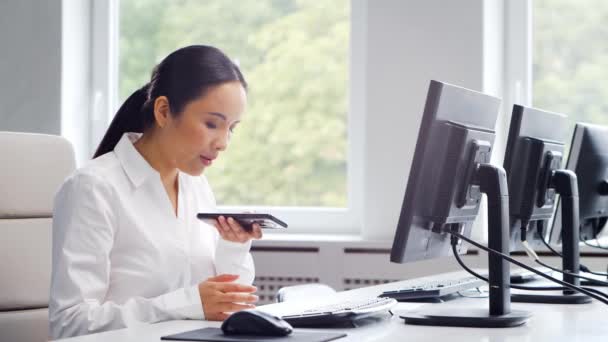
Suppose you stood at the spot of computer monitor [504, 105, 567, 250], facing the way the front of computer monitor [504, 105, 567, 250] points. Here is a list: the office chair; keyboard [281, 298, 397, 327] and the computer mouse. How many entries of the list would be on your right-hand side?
0

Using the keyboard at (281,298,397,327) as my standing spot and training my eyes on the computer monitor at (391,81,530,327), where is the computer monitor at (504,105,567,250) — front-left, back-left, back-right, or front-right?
front-left

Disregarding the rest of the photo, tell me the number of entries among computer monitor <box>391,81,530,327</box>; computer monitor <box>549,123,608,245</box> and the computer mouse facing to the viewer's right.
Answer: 1

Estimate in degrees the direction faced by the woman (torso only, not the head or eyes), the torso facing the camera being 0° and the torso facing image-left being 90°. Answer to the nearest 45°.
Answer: approximately 315°

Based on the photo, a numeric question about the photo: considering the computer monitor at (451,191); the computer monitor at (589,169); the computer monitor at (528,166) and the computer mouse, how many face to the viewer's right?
1

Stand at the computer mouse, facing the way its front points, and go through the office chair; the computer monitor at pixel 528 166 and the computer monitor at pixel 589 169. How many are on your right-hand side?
0

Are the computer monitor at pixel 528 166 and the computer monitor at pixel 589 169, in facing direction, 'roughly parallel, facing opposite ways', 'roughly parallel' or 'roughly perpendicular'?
roughly parallel

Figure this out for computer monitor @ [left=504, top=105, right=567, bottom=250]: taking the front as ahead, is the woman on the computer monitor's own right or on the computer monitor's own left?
on the computer monitor's own left

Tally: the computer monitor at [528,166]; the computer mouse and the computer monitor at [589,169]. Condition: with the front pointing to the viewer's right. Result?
1

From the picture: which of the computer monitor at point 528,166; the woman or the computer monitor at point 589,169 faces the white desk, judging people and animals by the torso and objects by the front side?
the woman

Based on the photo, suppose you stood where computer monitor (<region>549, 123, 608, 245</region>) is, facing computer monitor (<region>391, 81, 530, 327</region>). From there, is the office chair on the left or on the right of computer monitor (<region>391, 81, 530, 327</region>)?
right

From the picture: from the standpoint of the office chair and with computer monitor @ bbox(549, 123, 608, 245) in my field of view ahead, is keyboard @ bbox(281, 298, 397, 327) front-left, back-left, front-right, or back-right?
front-right

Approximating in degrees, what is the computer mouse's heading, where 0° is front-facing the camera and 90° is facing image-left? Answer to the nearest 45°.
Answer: approximately 270°
